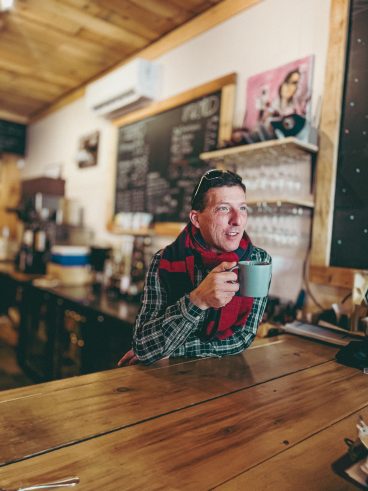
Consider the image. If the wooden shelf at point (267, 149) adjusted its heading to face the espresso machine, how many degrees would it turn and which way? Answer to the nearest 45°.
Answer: approximately 90° to its right

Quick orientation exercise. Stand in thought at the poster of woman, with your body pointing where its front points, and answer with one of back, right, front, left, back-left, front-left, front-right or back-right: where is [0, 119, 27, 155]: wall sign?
right

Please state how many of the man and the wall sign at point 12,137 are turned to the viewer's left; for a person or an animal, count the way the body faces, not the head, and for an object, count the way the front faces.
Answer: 0

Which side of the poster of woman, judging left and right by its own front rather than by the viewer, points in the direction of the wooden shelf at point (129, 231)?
right

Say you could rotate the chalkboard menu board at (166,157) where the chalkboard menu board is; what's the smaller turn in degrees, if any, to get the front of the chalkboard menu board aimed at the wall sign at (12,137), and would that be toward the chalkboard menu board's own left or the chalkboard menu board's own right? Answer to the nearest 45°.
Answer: approximately 90° to the chalkboard menu board's own right

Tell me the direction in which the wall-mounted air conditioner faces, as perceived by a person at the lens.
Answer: facing the viewer and to the left of the viewer

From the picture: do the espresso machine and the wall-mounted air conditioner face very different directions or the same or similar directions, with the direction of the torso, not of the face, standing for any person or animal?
same or similar directions

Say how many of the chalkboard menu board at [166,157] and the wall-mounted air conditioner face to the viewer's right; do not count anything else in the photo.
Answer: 0

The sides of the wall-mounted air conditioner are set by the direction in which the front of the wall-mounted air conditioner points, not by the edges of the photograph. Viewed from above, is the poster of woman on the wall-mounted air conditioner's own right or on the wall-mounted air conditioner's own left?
on the wall-mounted air conditioner's own left

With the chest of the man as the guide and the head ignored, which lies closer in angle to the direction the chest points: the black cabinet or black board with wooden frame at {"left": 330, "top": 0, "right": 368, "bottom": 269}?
the black board with wooden frame

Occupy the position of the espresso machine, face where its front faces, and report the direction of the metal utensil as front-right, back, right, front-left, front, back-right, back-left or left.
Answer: front-left

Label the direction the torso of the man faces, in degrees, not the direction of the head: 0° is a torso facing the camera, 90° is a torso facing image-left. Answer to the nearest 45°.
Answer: approximately 315°

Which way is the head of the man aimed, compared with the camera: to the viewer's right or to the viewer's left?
to the viewer's right

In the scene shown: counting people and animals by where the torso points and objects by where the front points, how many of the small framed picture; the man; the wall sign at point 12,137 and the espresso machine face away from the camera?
0
